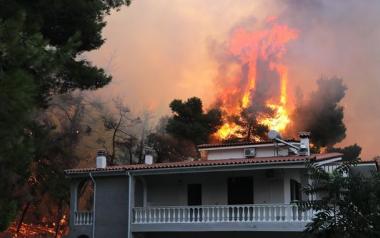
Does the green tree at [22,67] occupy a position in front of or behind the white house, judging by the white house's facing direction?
in front

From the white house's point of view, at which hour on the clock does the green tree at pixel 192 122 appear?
The green tree is roughly at 6 o'clock from the white house.

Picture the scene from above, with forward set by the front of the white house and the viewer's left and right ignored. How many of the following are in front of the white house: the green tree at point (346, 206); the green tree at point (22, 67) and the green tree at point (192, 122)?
2

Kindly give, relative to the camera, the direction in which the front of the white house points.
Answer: facing the viewer

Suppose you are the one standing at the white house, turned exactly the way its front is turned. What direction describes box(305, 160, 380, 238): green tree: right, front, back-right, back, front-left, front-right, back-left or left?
front
